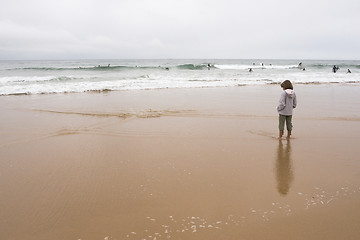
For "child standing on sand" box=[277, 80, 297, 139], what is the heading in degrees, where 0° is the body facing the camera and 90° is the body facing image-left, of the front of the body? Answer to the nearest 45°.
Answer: approximately 135°
